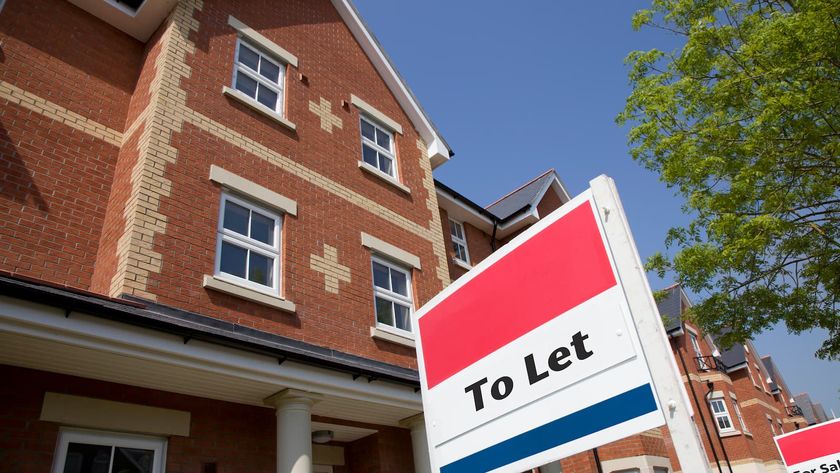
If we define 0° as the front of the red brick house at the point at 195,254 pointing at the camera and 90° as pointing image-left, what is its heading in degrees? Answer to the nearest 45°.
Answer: approximately 315°

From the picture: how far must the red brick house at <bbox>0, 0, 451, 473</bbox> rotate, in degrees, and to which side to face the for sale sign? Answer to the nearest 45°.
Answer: approximately 45° to its left

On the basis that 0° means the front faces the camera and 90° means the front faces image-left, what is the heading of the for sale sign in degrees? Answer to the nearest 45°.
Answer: approximately 0°

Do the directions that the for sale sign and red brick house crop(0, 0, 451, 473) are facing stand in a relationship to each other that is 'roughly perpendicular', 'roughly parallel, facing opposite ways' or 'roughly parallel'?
roughly perpendicular

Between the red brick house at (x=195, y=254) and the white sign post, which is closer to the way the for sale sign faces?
the white sign post

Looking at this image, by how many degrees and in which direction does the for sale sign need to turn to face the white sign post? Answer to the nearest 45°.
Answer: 0° — it already faces it

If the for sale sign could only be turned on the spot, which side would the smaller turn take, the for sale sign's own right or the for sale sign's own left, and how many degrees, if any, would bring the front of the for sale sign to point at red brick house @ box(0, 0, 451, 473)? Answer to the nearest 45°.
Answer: approximately 45° to the for sale sign's own right

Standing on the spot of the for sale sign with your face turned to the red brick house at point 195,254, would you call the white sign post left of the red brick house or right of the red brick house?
left
